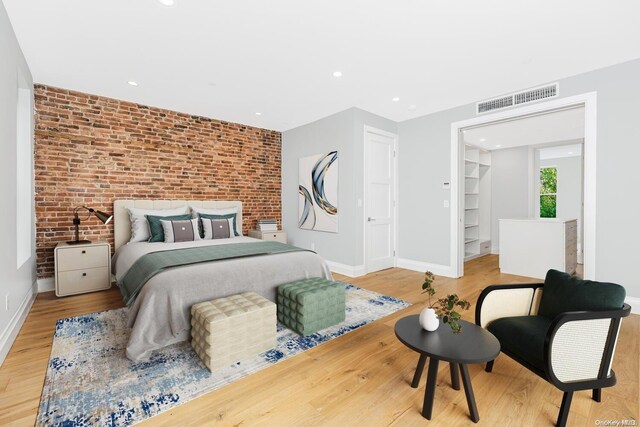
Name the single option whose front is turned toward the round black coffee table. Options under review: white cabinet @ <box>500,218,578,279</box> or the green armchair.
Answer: the green armchair

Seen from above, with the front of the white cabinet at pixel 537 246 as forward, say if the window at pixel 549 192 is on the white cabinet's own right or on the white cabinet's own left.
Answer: on the white cabinet's own left

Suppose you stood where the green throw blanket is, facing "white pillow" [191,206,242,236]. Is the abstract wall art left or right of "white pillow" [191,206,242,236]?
right

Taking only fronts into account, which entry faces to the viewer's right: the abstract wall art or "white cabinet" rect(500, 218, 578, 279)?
the white cabinet

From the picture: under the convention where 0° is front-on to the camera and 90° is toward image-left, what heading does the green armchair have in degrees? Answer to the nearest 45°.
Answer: approximately 45°

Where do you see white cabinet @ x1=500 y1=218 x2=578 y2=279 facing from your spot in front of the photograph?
facing to the right of the viewer

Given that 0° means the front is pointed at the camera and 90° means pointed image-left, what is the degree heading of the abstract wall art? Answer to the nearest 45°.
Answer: approximately 45°

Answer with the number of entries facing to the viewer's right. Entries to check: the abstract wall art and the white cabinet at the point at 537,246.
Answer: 1

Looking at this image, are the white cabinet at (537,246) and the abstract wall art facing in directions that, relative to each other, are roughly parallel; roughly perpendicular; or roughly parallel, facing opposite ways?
roughly perpendicular
